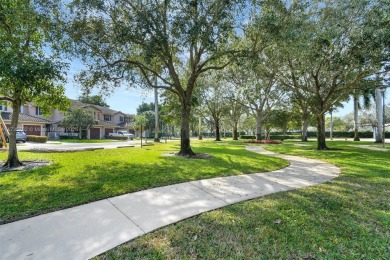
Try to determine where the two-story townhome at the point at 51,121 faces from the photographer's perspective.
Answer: facing the viewer and to the right of the viewer

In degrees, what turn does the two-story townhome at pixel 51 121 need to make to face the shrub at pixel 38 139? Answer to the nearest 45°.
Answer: approximately 45° to its right
